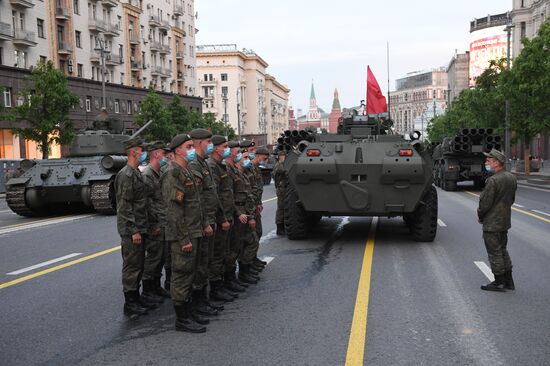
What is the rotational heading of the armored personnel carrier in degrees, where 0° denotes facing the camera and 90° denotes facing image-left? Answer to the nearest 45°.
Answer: approximately 180°

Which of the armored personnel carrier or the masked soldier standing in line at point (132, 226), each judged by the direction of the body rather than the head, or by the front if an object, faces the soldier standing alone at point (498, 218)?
the masked soldier standing in line at point (132, 226)

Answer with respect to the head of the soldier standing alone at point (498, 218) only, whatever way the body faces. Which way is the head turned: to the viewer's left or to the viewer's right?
to the viewer's left

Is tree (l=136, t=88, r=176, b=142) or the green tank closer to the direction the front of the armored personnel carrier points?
the tree

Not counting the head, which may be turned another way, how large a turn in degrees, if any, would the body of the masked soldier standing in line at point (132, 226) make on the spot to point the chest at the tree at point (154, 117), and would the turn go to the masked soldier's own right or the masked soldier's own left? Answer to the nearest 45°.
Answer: approximately 90° to the masked soldier's own left

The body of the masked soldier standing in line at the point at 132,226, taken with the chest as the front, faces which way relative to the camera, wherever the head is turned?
to the viewer's right

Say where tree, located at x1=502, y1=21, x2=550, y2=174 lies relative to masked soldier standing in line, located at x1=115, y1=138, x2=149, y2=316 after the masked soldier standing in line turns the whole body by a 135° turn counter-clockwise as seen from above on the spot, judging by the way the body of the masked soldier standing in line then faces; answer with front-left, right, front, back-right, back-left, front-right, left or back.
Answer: right

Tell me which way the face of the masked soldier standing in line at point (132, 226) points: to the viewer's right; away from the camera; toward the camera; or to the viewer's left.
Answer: to the viewer's right

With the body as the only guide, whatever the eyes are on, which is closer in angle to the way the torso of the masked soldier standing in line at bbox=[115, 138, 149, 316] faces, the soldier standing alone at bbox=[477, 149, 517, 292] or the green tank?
the soldier standing alone

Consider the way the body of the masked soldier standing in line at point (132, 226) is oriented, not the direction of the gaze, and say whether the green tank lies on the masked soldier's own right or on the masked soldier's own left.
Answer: on the masked soldier's own left

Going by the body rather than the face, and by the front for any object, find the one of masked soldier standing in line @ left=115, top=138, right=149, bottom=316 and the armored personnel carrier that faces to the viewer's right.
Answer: the masked soldier standing in line

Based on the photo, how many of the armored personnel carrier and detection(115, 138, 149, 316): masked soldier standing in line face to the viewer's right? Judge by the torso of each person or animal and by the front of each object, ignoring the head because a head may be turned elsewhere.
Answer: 1
